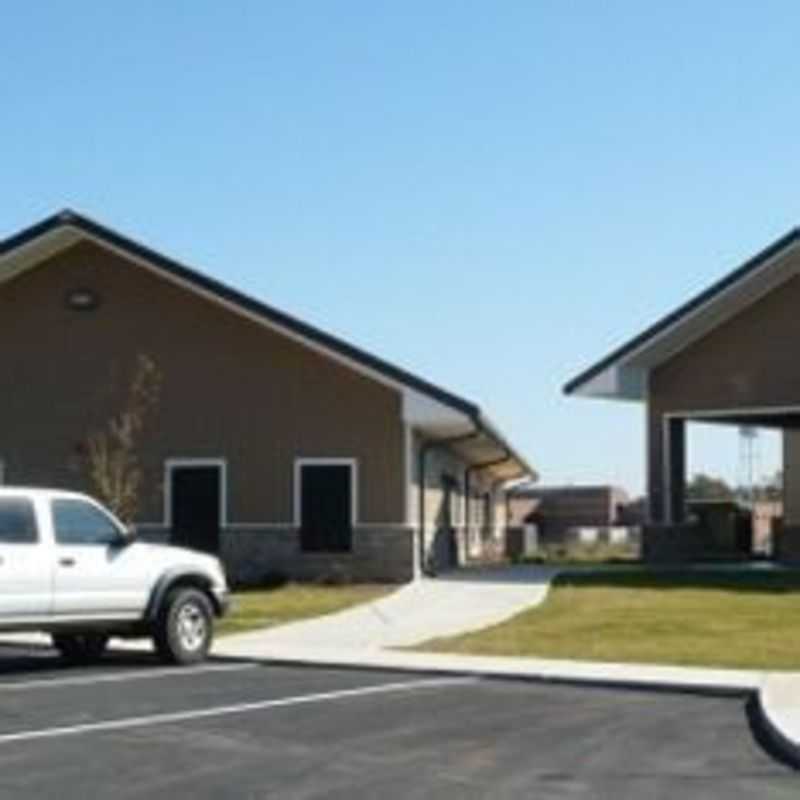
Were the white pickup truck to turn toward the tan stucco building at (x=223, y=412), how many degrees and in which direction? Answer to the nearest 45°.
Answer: approximately 45° to its left

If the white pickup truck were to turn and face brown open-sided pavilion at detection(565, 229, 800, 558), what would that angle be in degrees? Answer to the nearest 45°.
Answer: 0° — it already faces it

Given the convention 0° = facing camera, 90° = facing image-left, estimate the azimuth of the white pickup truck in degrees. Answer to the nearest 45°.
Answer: approximately 225°
